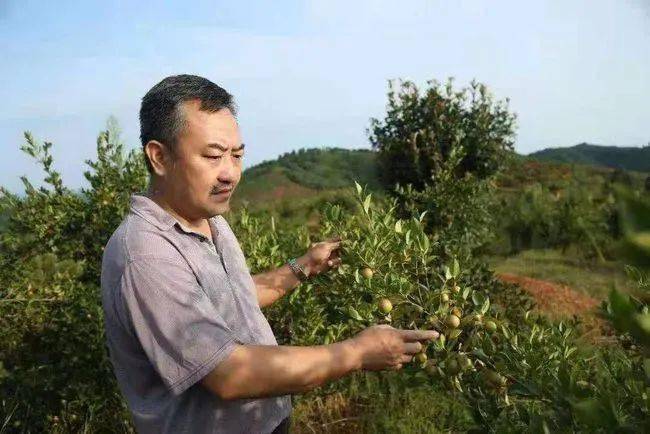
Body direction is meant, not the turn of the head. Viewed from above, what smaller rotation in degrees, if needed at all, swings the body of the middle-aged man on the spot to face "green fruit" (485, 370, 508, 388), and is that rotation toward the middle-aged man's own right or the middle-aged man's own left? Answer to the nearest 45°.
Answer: approximately 45° to the middle-aged man's own left

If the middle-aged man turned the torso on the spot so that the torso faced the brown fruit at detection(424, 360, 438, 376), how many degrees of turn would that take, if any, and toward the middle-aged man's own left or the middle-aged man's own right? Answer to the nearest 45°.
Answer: approximately 45° to the middle-aged man's own left

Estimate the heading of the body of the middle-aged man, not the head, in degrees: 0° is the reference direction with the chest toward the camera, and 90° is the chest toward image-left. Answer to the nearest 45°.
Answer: approximately 315°

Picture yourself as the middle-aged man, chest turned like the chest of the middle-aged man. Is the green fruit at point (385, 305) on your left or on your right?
on your left

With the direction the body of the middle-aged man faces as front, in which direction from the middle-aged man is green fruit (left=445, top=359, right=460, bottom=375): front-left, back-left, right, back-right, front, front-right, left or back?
front-left

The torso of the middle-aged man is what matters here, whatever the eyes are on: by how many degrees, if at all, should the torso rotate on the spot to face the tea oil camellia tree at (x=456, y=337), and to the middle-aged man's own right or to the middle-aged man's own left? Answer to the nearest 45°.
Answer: approximately 45° to the middle-aged man's own left
